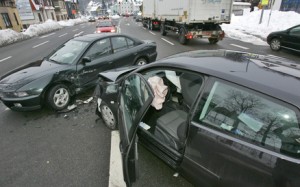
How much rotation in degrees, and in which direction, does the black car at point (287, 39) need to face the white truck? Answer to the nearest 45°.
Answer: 0° — it already faces it

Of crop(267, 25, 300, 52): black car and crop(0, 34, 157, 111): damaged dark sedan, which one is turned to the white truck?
the black car

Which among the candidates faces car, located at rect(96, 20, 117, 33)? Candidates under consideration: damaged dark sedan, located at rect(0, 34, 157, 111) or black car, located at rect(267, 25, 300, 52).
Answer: the black car

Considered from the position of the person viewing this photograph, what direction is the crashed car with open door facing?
facing away from the viewer and to the left of the viewer

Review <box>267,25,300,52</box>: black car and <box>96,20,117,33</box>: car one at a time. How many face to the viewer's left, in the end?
1

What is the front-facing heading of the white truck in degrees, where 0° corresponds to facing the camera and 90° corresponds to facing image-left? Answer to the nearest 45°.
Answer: approximately 135°

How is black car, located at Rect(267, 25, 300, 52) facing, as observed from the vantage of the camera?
facing to the left of the viewer

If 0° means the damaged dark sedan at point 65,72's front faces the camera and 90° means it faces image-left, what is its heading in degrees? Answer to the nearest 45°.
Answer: approximately 45°

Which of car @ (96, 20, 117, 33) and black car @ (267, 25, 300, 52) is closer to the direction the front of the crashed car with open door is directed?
the car

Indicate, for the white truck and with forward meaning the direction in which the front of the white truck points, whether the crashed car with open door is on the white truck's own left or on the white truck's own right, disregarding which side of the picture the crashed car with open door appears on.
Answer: on the white truck's own left
